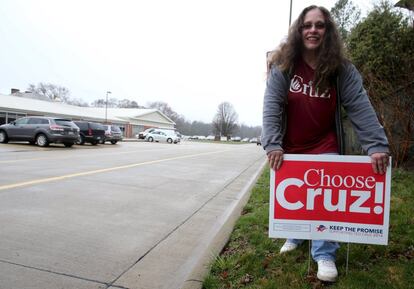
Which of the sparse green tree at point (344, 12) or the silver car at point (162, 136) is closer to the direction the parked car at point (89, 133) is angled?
the silver car

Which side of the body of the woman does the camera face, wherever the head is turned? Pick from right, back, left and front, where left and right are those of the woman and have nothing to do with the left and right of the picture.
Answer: front

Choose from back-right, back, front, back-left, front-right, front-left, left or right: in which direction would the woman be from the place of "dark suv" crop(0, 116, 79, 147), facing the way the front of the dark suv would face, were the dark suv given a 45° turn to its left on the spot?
left

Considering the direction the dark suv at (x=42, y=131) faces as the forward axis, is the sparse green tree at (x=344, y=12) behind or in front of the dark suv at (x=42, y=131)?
behind

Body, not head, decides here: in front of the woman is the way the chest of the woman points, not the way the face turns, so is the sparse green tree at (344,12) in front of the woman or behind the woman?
behind
